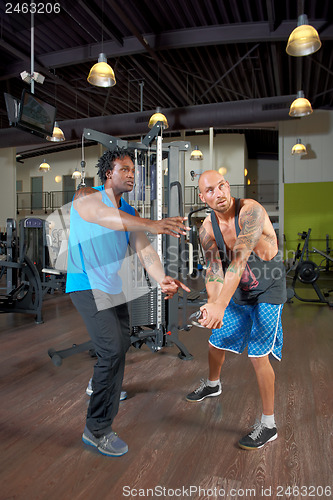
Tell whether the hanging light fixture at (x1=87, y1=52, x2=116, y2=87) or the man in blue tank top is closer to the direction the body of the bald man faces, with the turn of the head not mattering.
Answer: the man in blue tank top

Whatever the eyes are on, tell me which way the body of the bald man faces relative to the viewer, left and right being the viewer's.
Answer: facing the viewer and to the left of the viewer

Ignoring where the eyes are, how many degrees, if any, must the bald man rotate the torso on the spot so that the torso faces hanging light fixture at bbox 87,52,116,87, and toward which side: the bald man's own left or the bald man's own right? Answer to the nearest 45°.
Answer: approximately 90° to the bald man's own right
